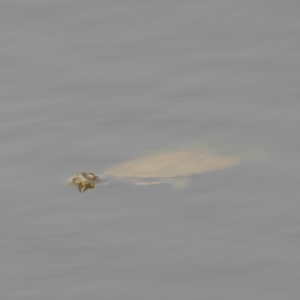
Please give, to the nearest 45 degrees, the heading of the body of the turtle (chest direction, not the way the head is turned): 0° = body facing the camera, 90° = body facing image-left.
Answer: approximately 90°
